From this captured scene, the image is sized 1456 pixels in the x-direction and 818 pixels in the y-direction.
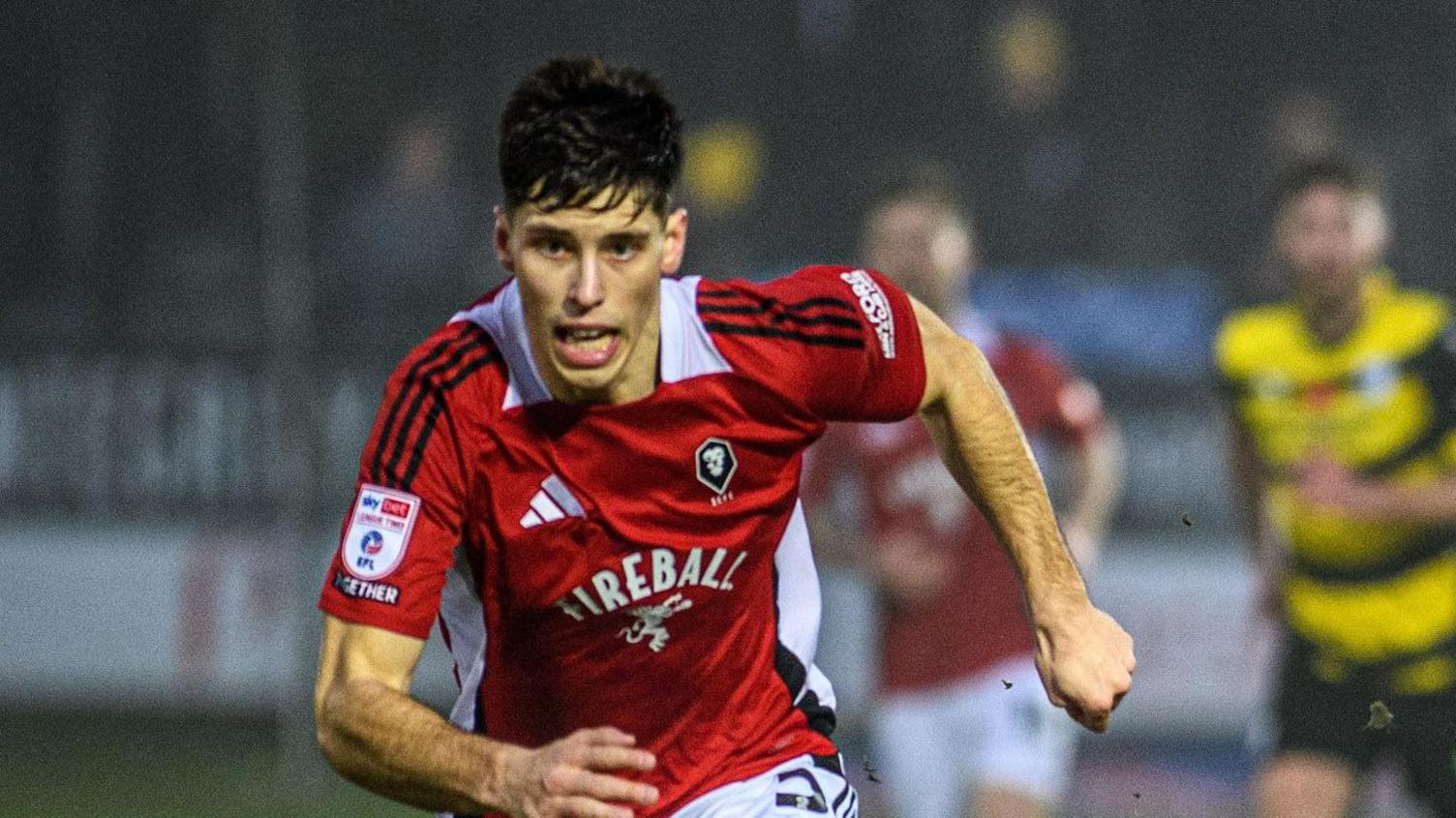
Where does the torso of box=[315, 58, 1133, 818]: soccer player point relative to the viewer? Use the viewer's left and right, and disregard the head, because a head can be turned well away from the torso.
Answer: facing the viewer

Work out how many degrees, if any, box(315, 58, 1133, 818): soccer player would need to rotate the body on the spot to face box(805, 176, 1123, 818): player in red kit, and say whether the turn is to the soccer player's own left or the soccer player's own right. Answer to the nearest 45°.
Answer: approximately 180°

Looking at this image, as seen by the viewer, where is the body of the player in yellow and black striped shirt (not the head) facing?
toward the camera

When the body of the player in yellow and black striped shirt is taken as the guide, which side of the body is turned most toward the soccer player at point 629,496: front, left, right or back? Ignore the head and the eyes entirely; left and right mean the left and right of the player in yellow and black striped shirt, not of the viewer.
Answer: front

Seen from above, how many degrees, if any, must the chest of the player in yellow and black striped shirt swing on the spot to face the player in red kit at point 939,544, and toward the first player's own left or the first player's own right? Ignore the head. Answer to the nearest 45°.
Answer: approximately 90° to the first player's own right

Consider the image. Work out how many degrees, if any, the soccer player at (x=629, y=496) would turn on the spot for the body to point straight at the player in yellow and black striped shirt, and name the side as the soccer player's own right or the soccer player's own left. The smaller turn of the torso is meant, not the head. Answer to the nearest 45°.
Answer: approximately 135° to the soccer player's own left

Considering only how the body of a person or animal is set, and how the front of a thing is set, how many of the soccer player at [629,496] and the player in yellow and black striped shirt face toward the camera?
2

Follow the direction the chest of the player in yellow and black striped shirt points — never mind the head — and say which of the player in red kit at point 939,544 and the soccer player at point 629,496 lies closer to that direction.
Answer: the soccer player
